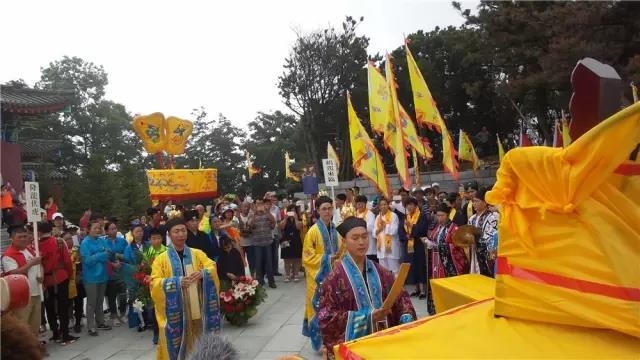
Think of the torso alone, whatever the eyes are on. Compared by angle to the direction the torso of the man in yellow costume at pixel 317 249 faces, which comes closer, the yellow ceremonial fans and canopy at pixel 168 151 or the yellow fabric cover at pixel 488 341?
the yellow fabric cover

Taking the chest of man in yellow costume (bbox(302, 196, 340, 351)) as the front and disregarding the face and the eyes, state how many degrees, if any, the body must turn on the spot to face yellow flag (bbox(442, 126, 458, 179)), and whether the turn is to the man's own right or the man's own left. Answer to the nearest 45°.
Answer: approximately 90° to the man's own left

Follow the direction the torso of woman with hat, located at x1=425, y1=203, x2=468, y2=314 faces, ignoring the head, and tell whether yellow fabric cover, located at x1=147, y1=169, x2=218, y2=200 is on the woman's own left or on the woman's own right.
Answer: on the woman's own right

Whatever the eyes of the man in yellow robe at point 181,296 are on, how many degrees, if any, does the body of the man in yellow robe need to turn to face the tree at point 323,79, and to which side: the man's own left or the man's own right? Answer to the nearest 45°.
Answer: approximately 135° to the man's own left

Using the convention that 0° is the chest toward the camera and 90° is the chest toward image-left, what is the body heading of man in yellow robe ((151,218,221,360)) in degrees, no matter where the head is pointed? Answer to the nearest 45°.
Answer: approximately 315°

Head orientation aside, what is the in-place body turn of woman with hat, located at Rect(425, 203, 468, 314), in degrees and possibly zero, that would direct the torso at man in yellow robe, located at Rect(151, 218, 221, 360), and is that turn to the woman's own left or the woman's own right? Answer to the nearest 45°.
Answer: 0° — they already face them

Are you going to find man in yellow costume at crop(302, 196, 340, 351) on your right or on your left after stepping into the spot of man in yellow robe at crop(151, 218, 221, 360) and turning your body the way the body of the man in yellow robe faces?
on your left

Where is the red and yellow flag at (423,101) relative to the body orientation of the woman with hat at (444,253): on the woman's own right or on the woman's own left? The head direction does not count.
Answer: on the woman's own right

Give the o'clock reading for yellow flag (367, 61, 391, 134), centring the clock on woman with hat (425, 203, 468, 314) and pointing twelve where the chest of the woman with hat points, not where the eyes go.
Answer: The yellow flag is roughly at 4 o'clock from the woman with hat.
